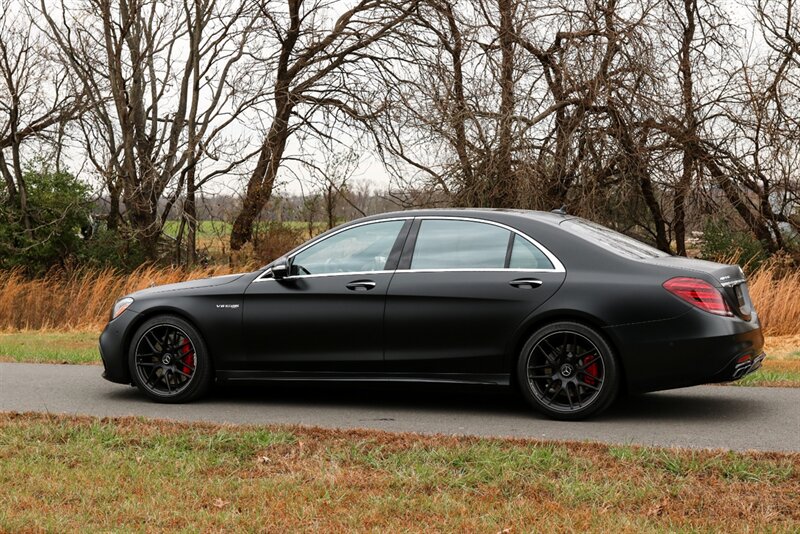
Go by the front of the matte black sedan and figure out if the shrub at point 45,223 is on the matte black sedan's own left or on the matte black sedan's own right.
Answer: on the matte black sedan's own right

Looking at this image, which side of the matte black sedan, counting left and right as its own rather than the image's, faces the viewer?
left
